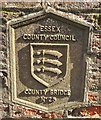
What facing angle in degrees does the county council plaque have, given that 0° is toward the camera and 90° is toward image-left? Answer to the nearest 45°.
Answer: approximately 0°
